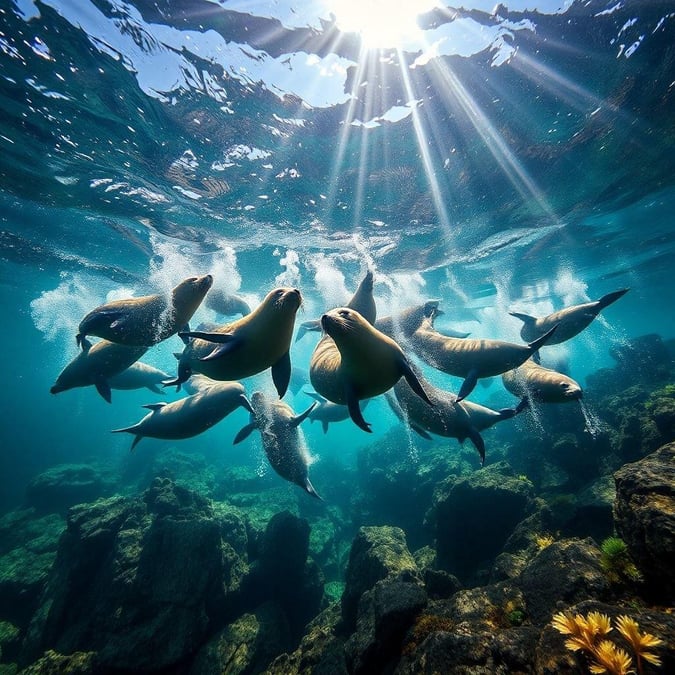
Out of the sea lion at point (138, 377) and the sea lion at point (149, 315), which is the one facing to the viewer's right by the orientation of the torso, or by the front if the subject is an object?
the sea lion at point (149, 315)

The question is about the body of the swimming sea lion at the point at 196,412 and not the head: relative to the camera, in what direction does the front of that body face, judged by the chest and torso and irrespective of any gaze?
to the viewer's right

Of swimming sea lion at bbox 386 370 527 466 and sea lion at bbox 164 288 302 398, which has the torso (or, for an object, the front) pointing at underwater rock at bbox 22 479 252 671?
the swimming sea lion

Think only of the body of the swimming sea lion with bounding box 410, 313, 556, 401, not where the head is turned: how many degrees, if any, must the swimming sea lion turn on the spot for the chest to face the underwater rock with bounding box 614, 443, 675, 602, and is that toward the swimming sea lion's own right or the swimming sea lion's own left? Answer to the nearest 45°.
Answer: approximately 135° to the swimming sea lion's own left

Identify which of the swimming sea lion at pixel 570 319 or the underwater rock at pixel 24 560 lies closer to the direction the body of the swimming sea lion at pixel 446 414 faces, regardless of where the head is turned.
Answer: the underwater rock

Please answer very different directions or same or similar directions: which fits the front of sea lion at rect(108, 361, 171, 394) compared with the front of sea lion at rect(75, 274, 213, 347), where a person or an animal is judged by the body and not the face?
very different directions

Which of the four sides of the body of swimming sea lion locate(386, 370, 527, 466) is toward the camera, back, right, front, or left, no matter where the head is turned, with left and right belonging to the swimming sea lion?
left

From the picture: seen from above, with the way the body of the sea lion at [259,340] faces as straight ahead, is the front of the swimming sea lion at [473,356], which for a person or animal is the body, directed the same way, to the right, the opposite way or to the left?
the opposite way

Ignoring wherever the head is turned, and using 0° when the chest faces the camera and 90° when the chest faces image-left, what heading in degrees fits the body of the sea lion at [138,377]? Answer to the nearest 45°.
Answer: approximately 90°

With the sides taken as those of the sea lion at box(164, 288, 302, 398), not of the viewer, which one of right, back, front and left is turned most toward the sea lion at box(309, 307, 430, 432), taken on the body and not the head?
front

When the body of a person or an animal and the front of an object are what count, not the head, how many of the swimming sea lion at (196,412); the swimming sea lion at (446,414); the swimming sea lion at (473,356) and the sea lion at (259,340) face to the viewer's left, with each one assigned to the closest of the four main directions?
2

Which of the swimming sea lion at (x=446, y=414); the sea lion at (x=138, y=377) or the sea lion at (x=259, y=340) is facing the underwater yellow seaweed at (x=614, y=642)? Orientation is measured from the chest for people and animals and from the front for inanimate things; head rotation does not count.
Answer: the sea lion at (x=259, y=340)

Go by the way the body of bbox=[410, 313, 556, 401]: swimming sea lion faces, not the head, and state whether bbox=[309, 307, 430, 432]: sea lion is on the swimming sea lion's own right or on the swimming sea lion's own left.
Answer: on the swimming sea lion's own left

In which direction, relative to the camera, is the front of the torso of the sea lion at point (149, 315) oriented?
to the viewer's right

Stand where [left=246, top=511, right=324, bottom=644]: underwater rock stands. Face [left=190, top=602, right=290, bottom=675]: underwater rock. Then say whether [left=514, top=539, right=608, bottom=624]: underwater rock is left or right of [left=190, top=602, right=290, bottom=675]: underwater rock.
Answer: left
